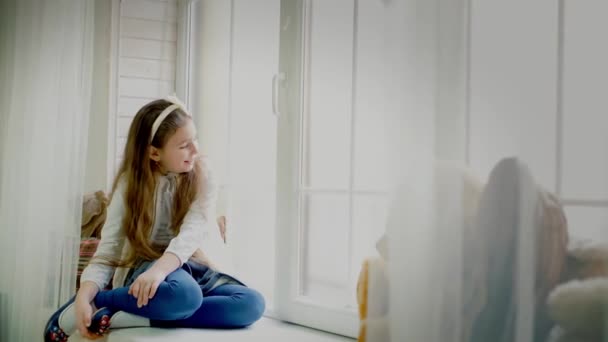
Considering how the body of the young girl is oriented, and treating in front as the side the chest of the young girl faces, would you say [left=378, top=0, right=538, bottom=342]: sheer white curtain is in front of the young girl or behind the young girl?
in front

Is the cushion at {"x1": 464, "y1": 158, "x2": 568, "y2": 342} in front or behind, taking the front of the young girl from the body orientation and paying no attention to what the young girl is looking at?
in front

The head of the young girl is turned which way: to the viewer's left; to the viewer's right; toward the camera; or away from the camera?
to the viewer's right

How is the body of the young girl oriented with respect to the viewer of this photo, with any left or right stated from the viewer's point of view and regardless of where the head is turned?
facing the viewer and to the right of the viewer
